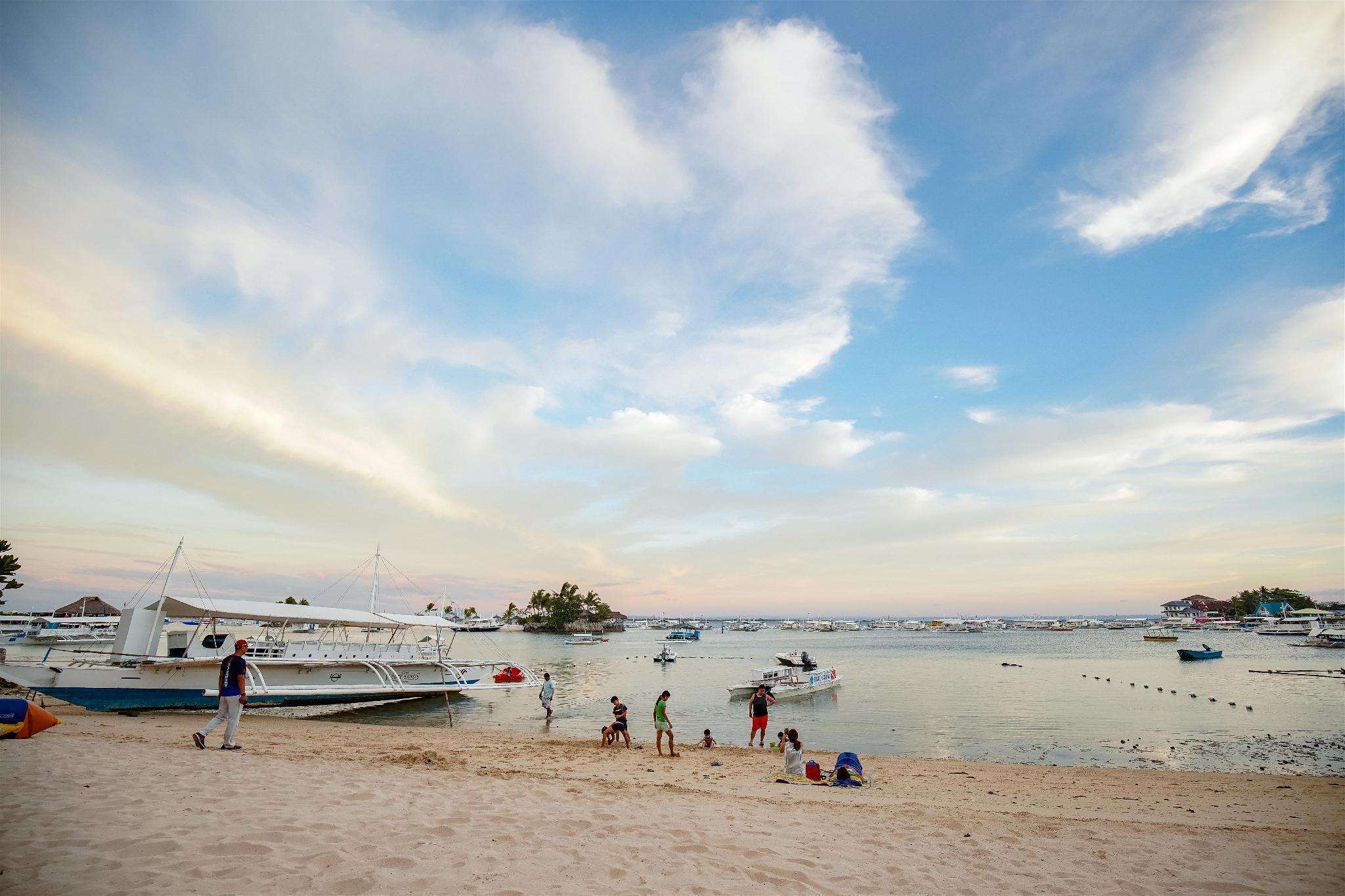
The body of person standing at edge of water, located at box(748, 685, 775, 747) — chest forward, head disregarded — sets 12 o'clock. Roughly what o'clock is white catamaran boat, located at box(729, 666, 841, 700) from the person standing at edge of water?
The white catamaran boat is roughly at 6 o'clock from the person standing at edge of water.

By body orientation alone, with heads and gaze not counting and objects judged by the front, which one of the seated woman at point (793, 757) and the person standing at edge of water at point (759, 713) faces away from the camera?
the seated woman

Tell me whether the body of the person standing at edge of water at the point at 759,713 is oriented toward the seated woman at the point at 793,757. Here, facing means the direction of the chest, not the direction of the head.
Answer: yes

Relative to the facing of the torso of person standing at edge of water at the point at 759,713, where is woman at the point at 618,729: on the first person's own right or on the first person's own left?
on the first person's own right

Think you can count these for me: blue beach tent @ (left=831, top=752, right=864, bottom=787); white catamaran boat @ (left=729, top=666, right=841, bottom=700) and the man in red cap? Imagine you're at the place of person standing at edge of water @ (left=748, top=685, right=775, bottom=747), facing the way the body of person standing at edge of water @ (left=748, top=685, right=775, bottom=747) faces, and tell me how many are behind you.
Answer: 1

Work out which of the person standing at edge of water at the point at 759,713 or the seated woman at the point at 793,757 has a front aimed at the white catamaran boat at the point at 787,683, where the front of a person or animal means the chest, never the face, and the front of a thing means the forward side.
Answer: the seated woman

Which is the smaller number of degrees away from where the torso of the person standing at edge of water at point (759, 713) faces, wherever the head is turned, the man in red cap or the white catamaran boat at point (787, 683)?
the man in red cap

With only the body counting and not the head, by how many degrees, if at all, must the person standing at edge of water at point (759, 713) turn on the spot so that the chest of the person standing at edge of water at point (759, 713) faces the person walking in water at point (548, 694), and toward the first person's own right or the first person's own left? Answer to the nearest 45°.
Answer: approximately 135° to the first person's own right

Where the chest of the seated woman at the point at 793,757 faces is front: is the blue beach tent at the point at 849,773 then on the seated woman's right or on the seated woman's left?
on the seated woman's right

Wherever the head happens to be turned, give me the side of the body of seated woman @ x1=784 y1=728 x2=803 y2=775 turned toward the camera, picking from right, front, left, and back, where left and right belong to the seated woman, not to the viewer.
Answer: back

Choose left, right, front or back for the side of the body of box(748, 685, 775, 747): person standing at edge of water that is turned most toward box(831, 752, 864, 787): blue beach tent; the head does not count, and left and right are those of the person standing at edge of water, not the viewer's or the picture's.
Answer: front

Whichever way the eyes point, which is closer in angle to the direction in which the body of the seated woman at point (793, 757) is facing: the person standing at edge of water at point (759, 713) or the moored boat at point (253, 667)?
the person standing at edge of water

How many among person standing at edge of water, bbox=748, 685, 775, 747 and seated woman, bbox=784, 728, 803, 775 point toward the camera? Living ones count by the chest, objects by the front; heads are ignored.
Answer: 1

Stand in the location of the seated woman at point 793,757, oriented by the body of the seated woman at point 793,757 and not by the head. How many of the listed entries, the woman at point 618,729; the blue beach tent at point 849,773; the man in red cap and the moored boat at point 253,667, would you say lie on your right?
1

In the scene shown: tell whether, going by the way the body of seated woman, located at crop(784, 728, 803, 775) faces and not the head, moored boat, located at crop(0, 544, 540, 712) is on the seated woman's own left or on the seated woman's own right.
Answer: on the seated woman's own left

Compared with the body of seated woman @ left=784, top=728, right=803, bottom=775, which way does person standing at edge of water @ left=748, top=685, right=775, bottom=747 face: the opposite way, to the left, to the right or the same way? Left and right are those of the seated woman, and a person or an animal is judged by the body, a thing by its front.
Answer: the opposite way
